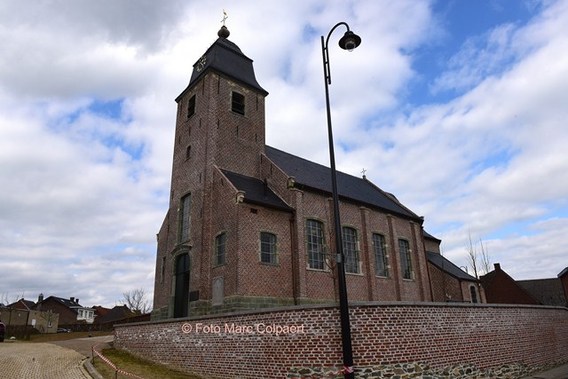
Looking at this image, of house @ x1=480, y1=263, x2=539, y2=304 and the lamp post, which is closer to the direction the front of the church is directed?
the lamp post

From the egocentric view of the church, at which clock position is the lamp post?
The lamp post is roughly at 10 o'clock from the church.

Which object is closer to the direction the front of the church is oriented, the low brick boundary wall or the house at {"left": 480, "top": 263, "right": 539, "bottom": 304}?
the low brick boundary wall

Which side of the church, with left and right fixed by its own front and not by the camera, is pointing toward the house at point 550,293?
back

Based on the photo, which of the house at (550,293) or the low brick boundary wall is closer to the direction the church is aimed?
the low brick boundary wall

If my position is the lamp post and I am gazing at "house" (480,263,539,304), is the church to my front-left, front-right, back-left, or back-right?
front-left

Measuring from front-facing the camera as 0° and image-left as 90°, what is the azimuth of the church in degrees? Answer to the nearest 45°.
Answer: approximately 45°

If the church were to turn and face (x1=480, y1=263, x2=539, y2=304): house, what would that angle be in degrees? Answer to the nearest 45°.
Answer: approximately 180°
